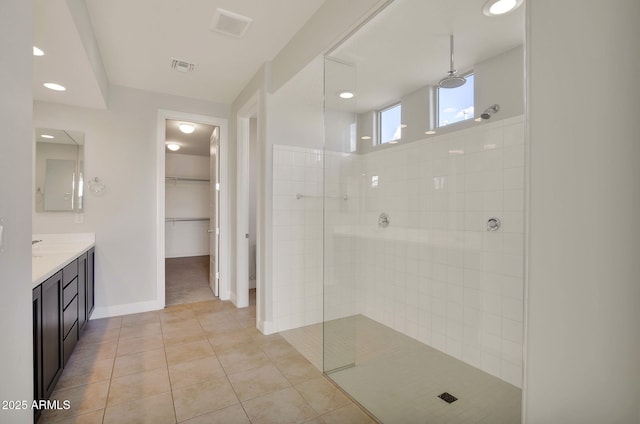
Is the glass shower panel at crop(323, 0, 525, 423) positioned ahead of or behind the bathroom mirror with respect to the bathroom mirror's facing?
ahead

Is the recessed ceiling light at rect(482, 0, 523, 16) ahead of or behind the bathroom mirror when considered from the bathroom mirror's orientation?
ahead

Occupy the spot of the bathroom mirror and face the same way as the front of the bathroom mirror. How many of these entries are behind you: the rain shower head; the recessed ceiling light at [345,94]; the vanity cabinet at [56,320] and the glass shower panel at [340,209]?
0

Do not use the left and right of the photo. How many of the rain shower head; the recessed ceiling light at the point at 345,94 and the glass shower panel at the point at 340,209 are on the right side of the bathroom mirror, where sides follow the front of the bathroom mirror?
0

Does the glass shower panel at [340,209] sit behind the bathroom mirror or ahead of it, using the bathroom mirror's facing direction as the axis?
ahead

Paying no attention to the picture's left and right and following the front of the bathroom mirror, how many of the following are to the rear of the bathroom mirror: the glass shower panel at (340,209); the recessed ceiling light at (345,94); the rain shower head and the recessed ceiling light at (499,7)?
0

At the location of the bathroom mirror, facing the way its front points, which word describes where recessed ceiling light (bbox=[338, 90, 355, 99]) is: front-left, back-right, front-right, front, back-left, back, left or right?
front-left

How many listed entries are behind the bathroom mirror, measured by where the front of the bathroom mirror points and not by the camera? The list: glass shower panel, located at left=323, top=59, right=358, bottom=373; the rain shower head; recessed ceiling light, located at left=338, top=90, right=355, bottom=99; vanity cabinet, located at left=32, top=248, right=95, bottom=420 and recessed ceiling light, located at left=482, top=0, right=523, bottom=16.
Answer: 0

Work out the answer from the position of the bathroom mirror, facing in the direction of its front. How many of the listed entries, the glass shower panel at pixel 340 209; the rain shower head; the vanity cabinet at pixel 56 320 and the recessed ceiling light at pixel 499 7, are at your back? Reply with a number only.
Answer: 0
